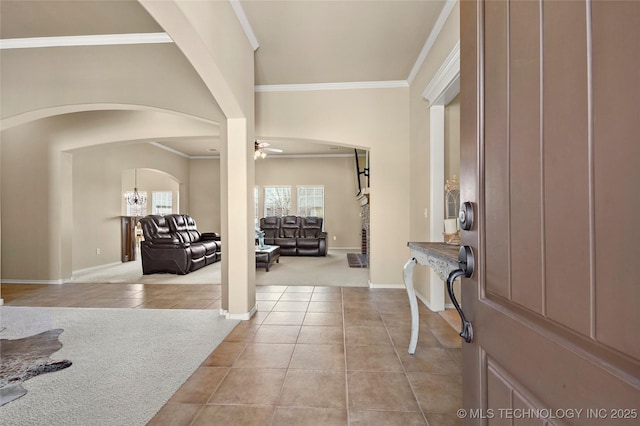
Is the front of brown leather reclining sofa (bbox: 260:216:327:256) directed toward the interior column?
yes

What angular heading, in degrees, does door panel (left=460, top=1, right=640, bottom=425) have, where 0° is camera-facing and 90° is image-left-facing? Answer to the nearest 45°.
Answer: approximately 45°

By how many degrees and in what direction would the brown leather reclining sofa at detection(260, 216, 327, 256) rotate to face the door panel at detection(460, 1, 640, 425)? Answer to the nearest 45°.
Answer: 0° — it already faces it

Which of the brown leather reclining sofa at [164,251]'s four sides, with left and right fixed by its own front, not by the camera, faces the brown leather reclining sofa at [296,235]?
left

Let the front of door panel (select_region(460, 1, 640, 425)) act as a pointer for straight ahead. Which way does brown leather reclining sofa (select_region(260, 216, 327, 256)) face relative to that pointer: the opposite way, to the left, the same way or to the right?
to the left
